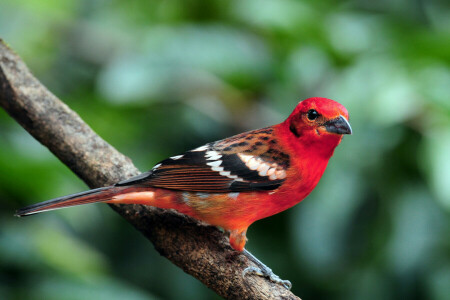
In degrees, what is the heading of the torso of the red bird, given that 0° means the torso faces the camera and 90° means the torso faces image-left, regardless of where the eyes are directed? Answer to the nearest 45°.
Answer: approximately 270°
